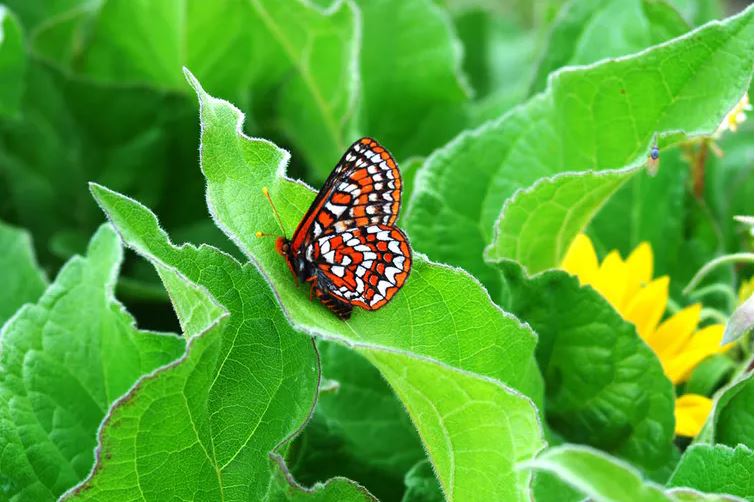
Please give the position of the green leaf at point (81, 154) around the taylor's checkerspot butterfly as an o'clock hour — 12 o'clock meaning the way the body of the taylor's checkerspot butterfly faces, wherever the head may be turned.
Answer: The green leaf is roughly at 2 o'clock from the taylor's checkerspot butterfly.

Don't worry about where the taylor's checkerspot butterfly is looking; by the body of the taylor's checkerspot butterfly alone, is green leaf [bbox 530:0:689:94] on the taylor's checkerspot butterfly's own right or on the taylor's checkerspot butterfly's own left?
on the taylor's checkerspot butterfly's own right

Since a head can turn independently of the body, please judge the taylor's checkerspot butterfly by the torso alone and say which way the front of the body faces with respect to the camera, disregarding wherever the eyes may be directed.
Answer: to the viewer's left

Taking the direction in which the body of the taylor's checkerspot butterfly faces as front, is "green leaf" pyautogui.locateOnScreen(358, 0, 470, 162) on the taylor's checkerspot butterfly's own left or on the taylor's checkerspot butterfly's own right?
on the taylor's checkerspot butterfly's own right
